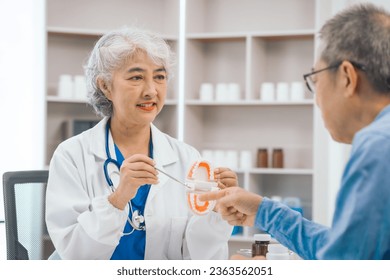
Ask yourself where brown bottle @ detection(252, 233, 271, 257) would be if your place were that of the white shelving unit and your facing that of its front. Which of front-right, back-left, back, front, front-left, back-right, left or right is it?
front

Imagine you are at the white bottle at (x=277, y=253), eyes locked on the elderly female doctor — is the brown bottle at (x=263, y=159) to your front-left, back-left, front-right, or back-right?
front-right

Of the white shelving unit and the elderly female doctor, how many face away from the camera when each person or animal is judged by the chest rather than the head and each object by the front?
0

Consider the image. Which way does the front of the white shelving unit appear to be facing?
toward the camera

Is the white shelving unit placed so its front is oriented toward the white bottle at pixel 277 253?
yes

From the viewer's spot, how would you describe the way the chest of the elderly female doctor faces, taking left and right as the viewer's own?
facing the viewer and to the right of the viewer

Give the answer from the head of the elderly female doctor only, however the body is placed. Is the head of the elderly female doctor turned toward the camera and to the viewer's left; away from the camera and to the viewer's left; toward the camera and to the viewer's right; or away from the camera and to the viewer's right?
toward the camera and to the viewer's right

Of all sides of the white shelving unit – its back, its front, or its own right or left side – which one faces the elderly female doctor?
front

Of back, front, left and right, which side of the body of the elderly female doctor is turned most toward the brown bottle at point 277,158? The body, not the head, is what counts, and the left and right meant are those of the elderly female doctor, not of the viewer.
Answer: left

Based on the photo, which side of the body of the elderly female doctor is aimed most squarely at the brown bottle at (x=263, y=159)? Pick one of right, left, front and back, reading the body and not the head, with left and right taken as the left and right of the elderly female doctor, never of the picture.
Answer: left
